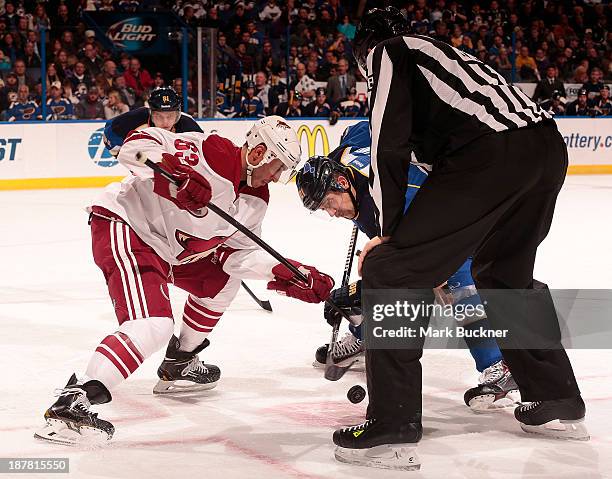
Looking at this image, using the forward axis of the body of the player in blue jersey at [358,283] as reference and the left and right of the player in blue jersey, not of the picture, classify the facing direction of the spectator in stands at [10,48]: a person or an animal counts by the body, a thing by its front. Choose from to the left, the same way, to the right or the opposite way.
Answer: to the left

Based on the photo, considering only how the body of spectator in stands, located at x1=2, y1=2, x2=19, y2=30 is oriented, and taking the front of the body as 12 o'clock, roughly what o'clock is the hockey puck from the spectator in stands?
The hockey puck is roughly at 12 o'clock from the spectator in stands.

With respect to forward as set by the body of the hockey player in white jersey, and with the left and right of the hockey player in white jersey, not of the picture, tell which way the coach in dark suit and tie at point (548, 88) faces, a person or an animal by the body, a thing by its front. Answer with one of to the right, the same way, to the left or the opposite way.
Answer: to the right

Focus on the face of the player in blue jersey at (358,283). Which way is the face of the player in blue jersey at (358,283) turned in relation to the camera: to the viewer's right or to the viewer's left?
to the viewer's left

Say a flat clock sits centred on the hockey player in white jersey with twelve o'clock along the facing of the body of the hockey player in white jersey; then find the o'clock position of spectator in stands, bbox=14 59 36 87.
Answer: The spectator in stands is roughly at 7 o'clock from the hockey player in white jersey.

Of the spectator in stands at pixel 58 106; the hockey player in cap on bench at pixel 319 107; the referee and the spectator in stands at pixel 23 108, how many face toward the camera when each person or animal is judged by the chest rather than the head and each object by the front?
3

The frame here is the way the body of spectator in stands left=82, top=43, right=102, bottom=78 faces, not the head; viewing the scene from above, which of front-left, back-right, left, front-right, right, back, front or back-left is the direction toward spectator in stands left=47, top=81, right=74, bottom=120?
front-right

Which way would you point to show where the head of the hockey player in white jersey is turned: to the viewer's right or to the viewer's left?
to the viewer's right

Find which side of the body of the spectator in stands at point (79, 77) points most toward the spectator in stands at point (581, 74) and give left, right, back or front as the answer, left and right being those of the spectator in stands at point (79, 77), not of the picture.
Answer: left

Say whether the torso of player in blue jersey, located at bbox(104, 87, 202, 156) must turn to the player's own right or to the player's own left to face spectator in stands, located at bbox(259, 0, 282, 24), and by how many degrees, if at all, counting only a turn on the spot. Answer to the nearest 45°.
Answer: approximately 180°

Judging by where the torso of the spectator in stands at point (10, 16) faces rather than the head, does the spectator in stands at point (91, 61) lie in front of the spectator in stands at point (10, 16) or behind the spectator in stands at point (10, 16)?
in front

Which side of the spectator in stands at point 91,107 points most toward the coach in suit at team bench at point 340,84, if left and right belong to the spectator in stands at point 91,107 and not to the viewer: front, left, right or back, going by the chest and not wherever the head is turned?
left

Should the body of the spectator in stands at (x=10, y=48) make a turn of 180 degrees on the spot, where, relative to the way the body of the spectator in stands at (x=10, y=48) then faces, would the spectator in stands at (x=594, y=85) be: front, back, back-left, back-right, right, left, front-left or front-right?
right

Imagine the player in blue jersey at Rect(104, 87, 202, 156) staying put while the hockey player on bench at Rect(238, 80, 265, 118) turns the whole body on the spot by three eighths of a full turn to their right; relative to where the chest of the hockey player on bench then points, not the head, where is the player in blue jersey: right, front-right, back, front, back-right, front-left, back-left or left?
back-left

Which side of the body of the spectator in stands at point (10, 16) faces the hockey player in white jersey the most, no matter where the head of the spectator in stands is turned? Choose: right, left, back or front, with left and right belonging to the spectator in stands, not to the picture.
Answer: front
